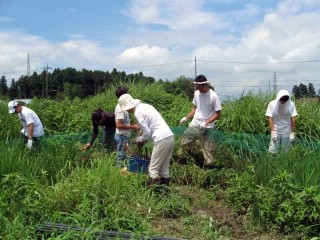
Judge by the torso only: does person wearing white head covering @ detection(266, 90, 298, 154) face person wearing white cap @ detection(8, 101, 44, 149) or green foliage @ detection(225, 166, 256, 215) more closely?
the green foliage

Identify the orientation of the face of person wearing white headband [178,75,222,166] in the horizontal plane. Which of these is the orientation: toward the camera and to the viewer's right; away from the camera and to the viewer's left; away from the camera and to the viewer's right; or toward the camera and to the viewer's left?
toward the camera and to the viewer's left

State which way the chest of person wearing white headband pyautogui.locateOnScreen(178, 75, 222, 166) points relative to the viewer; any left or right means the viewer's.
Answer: facing the viewer and to the left of the viewer

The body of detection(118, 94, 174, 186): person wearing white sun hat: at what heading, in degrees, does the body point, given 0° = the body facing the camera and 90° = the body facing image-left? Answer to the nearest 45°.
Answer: approximately 90°

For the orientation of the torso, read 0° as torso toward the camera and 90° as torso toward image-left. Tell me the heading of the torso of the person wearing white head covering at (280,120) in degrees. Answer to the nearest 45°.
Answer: approximately 0°

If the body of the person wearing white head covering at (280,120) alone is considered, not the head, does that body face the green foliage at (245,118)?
no

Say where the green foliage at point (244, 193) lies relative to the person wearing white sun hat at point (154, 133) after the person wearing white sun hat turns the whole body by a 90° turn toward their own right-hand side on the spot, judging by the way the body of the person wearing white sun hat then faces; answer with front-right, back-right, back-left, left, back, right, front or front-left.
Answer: back-right

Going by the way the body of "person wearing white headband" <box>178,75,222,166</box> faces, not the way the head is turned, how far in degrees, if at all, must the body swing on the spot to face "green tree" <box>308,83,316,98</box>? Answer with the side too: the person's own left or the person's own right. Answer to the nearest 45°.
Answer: approximately 180°
